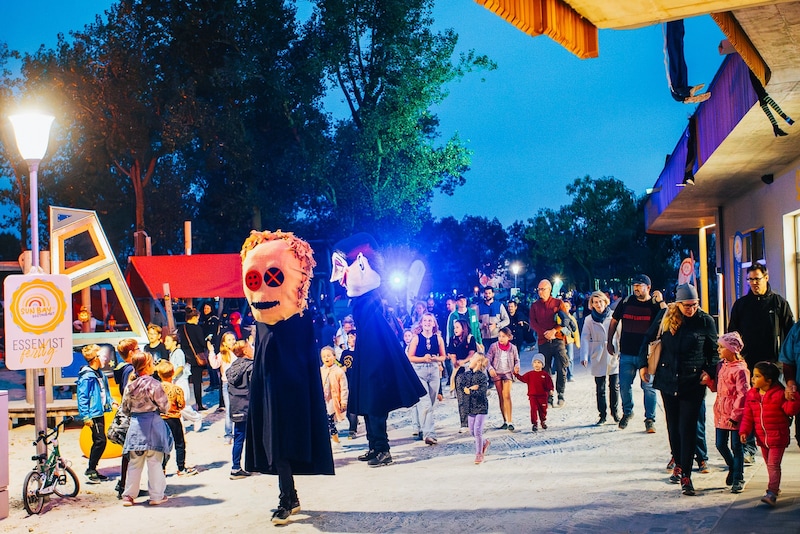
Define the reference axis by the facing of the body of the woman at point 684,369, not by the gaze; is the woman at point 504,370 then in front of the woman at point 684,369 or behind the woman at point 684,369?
behind

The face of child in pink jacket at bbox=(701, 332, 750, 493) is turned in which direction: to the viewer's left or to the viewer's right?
to the viewer's left

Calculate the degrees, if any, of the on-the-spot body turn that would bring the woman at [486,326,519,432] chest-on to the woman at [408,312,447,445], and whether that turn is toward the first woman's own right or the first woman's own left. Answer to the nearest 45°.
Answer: approximately 45° to the first woman's own right

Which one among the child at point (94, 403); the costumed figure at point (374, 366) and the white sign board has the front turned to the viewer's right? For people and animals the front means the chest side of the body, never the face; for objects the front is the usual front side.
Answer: the child

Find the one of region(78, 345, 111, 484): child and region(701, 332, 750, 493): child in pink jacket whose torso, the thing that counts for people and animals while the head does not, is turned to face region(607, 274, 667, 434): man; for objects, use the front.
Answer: the child

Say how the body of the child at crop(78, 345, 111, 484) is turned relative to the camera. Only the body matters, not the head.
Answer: to the viewer's right

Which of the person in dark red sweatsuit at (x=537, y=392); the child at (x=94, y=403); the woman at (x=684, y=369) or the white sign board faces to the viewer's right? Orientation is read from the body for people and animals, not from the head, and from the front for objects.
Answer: the child
